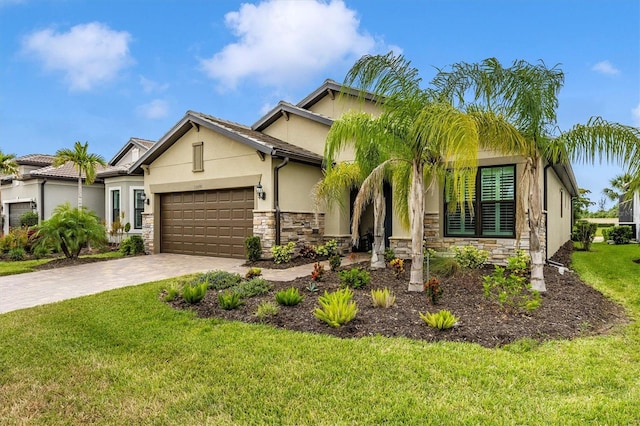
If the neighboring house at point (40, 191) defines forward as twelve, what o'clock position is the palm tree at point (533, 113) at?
The palm tree is roughly at 10 o'clock from the neighboring house.

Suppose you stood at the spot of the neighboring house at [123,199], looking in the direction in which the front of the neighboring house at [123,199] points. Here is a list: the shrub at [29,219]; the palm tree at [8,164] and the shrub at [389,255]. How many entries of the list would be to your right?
2

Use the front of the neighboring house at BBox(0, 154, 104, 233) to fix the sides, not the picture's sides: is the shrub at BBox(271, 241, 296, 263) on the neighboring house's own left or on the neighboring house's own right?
on the neighboring house's own left

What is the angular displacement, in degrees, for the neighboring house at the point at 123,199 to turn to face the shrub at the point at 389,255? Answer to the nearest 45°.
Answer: approximately 90° to its left

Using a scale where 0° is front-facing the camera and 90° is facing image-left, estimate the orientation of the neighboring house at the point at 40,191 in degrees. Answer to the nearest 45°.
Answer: approximately 45°

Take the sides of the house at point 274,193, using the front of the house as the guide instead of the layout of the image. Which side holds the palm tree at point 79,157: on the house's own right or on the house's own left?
on the house's own right

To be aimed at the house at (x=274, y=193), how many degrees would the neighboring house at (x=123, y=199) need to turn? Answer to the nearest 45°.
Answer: approximately 90° to its left

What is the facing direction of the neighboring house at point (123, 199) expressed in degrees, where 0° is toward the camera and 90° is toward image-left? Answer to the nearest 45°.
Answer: approximately 45°
